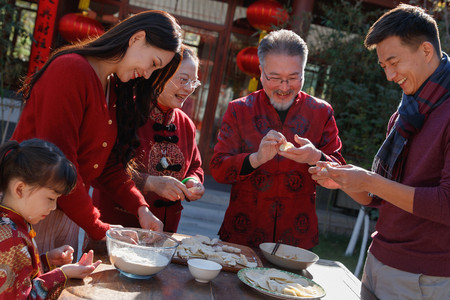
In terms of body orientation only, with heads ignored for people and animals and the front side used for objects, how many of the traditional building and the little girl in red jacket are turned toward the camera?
1

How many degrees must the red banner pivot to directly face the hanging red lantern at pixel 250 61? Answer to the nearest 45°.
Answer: approximately 90° to its left

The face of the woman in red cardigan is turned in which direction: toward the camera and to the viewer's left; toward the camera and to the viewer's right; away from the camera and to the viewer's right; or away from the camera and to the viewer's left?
toward the camera and to the viewer's right

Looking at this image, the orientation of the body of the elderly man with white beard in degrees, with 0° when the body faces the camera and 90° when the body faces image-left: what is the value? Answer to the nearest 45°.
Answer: approximately 0°

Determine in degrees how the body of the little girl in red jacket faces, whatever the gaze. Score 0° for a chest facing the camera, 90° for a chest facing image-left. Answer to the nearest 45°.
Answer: approximately 270°

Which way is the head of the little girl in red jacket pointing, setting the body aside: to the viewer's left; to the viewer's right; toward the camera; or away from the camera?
to the viewer's right

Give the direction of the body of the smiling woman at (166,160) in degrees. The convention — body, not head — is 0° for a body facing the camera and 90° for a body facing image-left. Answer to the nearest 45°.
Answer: approximately 315°
